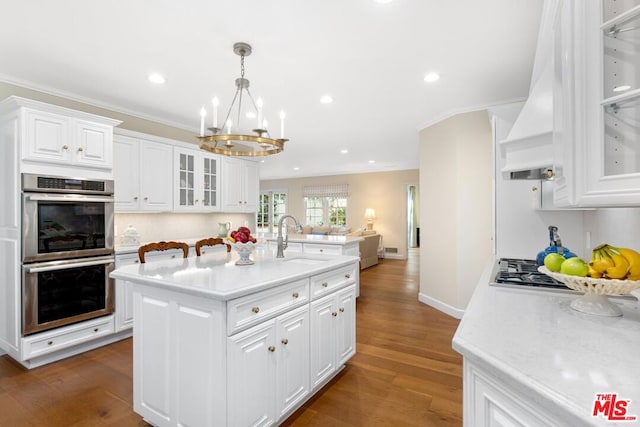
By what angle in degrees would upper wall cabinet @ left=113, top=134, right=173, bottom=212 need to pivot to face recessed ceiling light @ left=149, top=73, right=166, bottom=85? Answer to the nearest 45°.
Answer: approximately 45° to its right

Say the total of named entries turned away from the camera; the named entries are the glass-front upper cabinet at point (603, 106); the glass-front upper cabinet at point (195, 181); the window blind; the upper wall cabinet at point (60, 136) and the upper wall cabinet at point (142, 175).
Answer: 0

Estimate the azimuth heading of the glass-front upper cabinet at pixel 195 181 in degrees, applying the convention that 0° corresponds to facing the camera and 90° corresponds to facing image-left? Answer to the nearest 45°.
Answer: approximately 315°

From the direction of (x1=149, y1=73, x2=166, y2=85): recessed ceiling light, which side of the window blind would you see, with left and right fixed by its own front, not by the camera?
front

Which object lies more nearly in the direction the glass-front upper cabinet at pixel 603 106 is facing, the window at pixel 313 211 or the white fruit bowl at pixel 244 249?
the white fruit bowl

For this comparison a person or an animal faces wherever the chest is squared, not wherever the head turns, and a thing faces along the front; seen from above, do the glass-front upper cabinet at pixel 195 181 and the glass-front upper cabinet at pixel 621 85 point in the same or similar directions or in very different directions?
very different directions

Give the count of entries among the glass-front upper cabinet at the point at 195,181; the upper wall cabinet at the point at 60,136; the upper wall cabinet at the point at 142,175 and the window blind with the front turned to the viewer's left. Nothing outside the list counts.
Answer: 0

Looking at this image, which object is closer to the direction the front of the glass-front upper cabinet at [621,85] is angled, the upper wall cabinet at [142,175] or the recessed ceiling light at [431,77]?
the upper wall cabinet

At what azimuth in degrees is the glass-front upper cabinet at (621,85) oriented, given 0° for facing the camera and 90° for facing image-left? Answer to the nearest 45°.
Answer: approximately 45°

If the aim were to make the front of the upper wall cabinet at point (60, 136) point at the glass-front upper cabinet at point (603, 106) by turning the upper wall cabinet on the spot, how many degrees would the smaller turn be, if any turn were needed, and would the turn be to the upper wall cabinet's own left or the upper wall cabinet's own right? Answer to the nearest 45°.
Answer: approximately 45° to the upper wall cabinet's own right

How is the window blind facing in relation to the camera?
toward the camera

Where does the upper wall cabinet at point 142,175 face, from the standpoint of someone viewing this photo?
facing the viewer and to the right of the viewer

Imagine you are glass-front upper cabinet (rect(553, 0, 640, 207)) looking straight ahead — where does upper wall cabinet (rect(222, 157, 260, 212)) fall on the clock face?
The upper wall cabinet is roughly at 2 o'clock from the glass-front upper cabinet.
